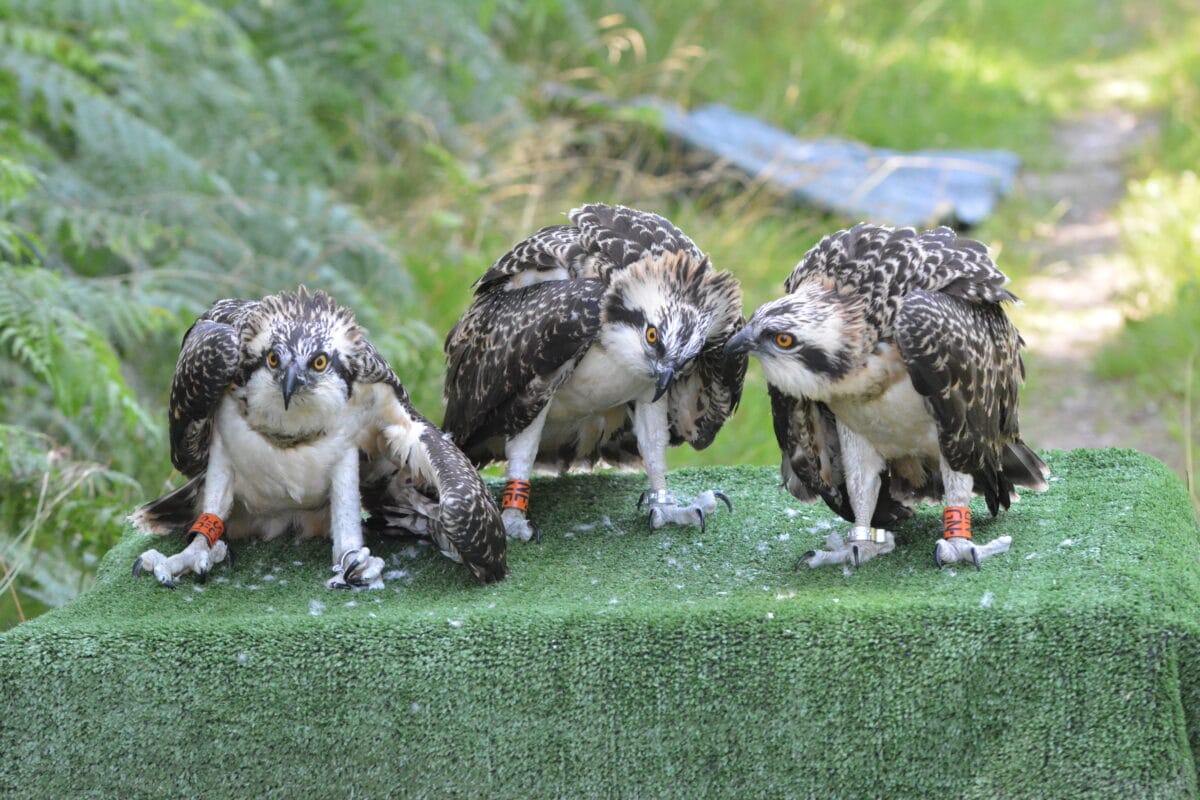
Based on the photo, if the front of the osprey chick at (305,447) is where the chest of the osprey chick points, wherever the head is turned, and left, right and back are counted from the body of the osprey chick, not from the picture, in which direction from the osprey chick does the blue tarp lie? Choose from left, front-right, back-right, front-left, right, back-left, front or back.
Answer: back-left

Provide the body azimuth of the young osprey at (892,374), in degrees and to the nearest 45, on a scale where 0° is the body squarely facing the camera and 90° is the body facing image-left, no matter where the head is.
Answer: approximately 45°

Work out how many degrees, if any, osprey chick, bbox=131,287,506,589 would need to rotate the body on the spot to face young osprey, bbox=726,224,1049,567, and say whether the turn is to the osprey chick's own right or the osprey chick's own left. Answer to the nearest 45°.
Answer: approximately 90° to the osprey chick's own left

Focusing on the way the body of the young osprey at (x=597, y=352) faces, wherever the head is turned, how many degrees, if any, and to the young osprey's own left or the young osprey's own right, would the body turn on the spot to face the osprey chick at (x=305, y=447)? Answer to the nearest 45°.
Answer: approximately 135° to the young osprey's own right

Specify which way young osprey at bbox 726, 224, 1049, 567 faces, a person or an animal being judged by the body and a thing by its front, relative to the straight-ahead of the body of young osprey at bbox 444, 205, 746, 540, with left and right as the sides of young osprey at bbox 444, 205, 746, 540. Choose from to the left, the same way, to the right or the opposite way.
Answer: to the right

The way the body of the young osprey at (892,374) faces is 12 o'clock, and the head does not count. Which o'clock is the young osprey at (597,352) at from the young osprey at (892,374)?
the young osprey at (597,352) is roughly at 2 o'clock from the young osprey at (892,374).

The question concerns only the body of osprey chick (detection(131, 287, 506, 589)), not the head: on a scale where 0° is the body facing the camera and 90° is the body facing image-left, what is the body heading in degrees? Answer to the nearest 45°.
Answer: approximately 0°

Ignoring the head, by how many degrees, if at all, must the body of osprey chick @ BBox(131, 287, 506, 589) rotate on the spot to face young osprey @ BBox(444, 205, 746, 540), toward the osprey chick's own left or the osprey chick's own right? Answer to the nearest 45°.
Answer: approximately 90° to the osprey chick's own left

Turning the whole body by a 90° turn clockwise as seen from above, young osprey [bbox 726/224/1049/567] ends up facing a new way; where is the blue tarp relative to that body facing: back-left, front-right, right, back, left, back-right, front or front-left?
front-right

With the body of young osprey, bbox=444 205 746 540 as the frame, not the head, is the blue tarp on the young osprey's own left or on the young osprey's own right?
on the young osprey's own left

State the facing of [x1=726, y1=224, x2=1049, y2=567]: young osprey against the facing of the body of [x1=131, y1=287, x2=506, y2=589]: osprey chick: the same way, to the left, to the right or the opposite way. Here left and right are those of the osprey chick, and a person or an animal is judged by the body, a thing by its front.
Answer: to the right

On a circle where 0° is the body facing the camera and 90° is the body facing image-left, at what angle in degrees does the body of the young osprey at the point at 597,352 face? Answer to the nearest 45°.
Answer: approximately 315°
